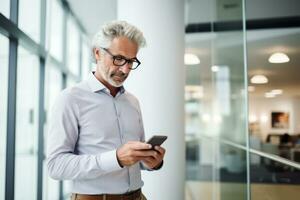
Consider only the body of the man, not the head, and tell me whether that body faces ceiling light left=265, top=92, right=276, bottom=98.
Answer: no

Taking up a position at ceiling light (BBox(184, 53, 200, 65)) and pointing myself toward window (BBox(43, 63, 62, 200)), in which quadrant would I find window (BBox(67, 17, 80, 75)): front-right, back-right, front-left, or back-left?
front-right

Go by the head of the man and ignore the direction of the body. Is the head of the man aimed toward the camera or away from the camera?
toward the camera

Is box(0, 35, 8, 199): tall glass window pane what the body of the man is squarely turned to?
no

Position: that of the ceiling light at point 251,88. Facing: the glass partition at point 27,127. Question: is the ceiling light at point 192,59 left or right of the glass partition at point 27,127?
right

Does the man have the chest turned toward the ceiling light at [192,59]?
no

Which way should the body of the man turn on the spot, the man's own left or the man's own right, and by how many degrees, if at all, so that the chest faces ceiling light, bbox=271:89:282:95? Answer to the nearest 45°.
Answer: approximately 90° to the man's own left

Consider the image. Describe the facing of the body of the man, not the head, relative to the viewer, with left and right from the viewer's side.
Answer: facing the viewer and to the right of the viewer

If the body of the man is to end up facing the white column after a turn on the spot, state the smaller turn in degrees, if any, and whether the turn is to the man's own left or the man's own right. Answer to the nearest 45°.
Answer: approximately 135° to the man's own left

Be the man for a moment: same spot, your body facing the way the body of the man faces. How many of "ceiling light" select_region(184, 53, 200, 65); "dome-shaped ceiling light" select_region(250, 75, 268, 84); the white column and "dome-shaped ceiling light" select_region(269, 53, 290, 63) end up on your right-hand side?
0

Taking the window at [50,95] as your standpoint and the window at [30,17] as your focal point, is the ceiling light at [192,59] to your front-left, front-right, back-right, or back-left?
back-left
